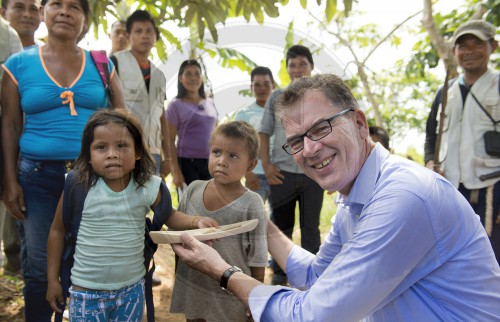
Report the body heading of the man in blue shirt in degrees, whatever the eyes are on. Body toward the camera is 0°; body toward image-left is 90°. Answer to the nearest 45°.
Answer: approximately 90°

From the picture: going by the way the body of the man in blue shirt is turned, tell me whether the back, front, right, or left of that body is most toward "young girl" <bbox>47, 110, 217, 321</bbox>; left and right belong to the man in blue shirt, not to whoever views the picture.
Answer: front

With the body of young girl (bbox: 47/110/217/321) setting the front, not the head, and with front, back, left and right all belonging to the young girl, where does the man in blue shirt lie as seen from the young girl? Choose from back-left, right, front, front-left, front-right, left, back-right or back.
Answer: front-left

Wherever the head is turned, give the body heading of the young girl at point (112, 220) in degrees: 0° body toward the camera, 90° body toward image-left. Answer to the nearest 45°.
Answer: approximately 0°

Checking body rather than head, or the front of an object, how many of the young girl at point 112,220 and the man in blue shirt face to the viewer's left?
1

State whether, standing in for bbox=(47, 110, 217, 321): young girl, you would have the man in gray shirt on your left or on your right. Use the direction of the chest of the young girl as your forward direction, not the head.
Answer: on your left

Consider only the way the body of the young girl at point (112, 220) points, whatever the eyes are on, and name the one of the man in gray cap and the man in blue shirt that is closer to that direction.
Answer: the man in blue shirt

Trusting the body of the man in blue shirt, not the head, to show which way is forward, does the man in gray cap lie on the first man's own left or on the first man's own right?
on the first man's own right
